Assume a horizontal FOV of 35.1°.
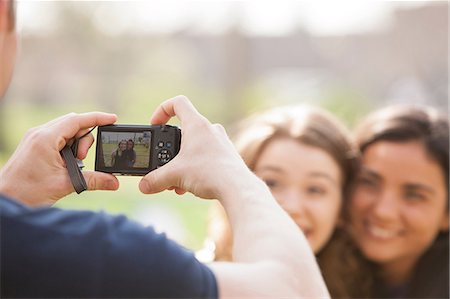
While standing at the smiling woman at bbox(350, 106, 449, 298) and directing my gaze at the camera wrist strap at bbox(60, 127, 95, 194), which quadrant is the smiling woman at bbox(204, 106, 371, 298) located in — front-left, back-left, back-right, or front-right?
front-right

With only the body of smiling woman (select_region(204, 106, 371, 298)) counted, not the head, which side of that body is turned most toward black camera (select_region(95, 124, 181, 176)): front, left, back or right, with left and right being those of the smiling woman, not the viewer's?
front

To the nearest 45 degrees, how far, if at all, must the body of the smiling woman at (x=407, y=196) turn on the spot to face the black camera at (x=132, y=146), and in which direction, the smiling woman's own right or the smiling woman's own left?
0° — they already face it

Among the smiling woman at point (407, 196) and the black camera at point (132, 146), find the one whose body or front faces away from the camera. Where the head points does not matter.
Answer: the black camera

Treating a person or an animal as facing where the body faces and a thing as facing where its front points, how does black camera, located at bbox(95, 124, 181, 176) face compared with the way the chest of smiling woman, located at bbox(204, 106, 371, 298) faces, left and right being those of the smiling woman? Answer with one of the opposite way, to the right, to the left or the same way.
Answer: the opposite way

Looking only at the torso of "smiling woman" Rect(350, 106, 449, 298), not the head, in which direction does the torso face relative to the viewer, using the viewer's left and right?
facing the viewer and to the left of the viewer

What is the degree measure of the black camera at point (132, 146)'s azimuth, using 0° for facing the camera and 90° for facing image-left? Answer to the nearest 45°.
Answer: approximately 180°

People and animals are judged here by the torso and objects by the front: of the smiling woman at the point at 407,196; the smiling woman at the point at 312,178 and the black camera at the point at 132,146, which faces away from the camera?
the black camera

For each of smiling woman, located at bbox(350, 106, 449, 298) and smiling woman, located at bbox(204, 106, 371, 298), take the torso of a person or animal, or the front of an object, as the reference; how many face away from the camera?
0

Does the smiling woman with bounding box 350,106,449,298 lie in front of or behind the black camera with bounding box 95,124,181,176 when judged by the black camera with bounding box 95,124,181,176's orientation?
in front

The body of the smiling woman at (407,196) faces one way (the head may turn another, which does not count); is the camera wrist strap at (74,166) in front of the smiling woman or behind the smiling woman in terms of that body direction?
in front

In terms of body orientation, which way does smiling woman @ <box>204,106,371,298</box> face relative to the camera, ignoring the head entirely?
toward the camera
